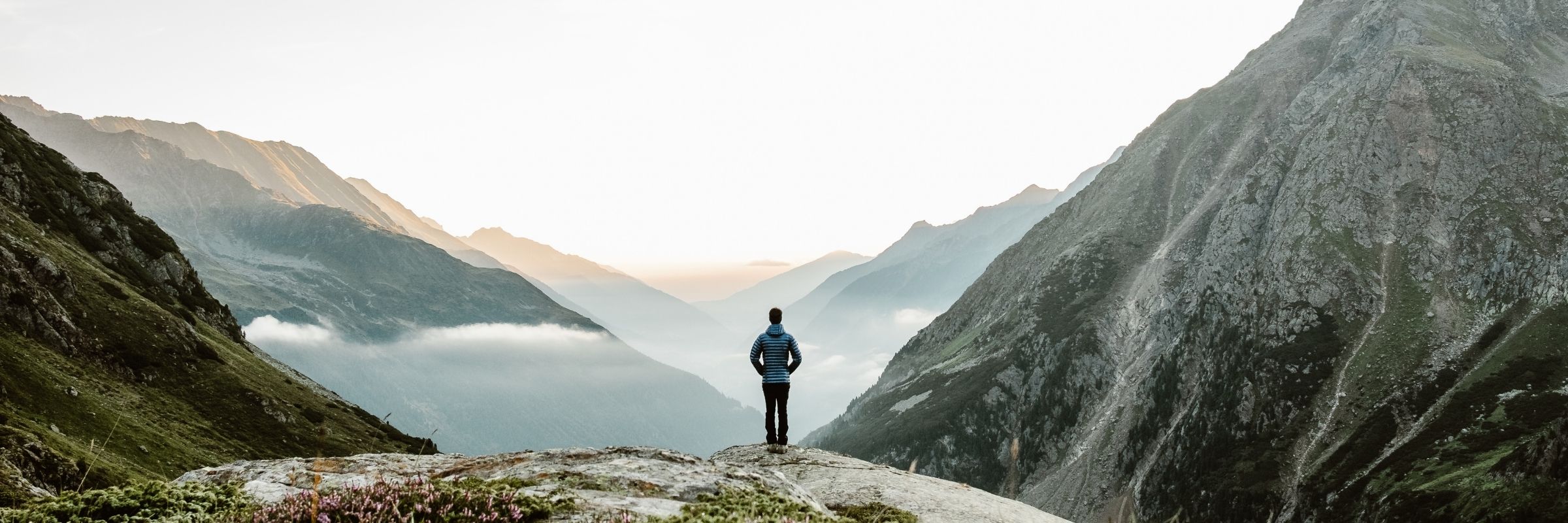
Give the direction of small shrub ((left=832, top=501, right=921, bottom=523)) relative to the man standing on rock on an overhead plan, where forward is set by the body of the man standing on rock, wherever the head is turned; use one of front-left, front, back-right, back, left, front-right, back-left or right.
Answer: back

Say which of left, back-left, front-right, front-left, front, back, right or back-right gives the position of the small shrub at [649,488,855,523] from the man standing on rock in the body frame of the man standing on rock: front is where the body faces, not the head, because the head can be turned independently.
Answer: back

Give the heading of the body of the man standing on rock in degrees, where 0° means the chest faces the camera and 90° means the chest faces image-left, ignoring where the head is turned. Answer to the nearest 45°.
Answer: approximately 180°

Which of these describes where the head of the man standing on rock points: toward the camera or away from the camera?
away from the camera
